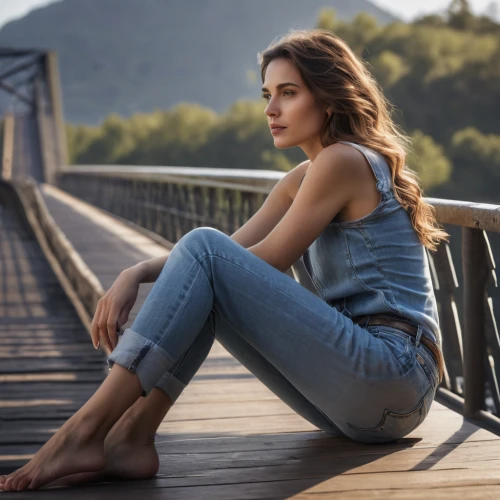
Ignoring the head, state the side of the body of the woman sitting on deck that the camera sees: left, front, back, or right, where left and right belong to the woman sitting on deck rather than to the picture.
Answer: left

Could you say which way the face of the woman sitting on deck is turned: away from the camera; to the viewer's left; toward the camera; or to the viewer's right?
to the viewer's left
